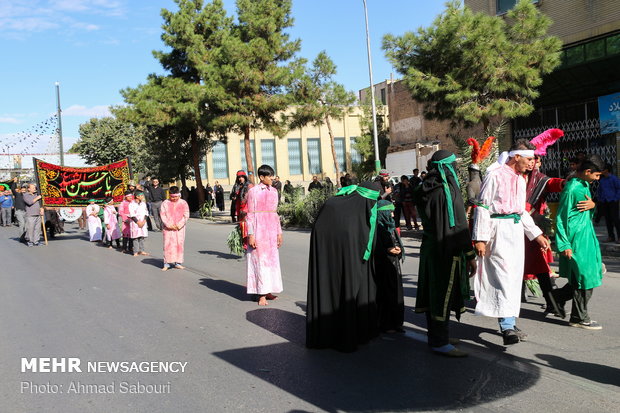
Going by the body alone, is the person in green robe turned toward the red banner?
no

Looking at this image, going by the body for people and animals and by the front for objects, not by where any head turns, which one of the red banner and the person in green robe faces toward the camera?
the red banner

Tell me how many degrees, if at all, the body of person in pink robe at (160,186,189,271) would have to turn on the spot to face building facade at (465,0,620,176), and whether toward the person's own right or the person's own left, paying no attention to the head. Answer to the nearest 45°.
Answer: approximately 90° to the person's own left

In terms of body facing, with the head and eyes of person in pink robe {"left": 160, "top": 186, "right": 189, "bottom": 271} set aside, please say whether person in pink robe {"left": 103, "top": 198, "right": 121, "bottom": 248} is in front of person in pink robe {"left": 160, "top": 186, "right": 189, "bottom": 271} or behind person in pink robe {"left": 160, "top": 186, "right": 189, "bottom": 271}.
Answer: behind

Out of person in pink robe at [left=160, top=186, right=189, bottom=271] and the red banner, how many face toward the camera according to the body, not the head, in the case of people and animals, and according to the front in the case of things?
2

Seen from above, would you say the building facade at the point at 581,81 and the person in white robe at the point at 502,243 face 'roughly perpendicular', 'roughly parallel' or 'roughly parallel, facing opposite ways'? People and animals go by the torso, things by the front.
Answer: roughly perpendicular

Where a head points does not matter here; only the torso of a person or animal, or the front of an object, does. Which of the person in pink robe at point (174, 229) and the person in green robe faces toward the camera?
the person in pink robe

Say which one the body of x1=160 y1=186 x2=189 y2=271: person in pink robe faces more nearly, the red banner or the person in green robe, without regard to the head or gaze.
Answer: the person in green robe

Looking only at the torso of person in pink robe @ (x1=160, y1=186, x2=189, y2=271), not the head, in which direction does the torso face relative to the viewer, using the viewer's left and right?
facing the viewer

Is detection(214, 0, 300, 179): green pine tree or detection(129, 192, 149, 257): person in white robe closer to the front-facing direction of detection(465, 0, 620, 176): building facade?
the person in white robe

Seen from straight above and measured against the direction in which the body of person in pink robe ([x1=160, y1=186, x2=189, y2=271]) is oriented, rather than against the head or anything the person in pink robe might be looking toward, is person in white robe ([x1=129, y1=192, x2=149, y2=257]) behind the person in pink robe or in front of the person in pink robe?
behind

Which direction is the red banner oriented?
toward the camera
